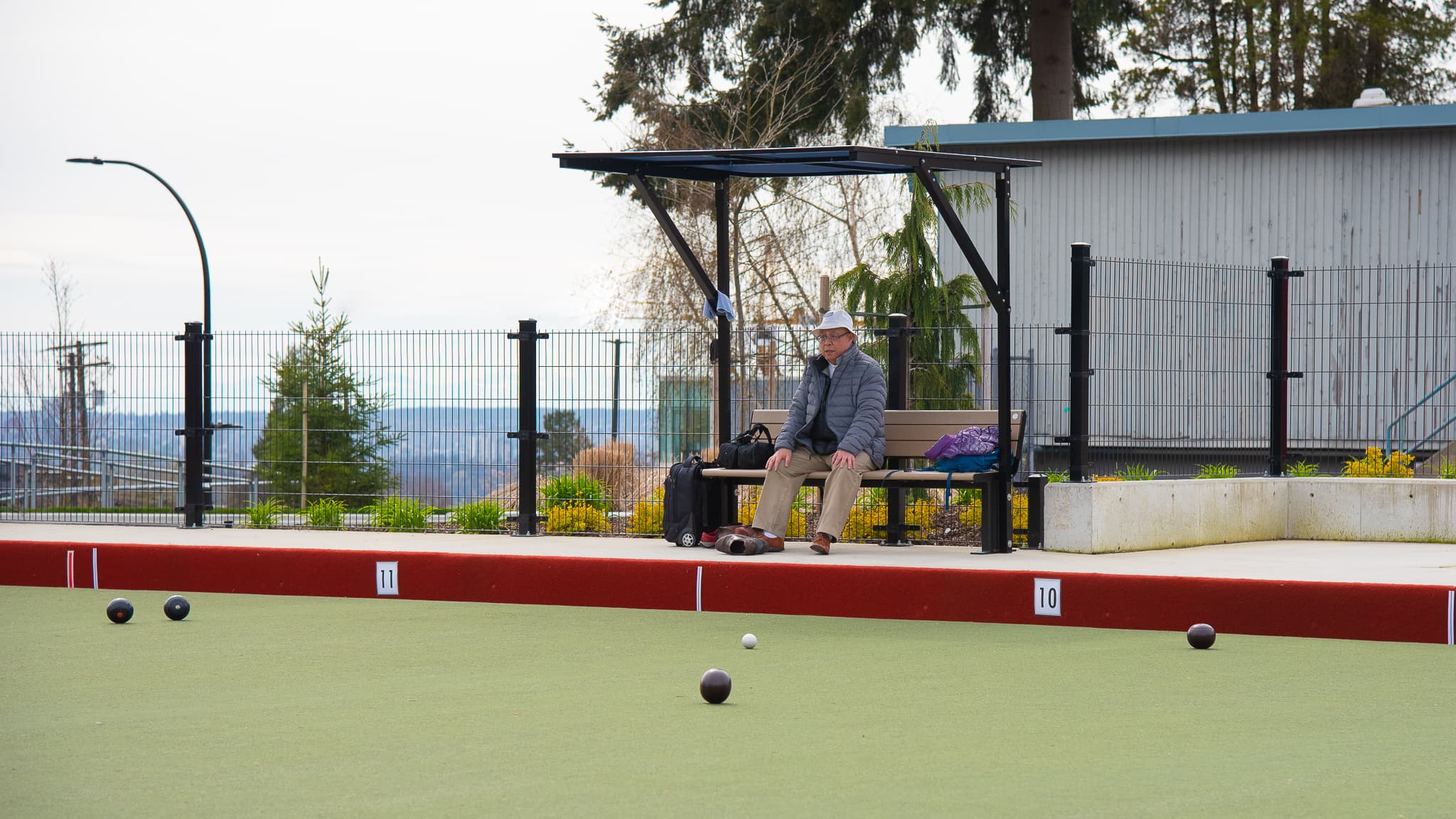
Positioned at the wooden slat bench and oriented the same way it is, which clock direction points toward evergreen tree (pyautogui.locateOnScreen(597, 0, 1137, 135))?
The evergreen tree is roughly at 6 o'clock from the wooden slat bench.

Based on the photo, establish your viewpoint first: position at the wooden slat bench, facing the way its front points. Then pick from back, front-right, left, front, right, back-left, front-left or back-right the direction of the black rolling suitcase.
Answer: right

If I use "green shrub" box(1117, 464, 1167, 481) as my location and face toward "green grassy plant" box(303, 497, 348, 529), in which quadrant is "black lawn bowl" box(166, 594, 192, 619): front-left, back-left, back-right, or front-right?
front-left

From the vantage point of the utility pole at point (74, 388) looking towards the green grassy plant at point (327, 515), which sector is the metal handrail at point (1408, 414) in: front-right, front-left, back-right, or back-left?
front-left

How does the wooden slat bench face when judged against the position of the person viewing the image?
facing the viewer
